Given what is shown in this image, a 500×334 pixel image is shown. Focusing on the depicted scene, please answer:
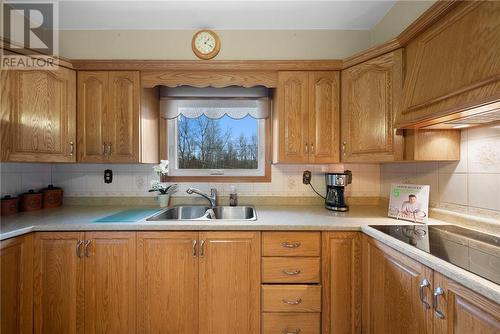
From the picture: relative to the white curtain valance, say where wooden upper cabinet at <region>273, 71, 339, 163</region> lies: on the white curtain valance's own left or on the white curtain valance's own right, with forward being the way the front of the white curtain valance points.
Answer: on the white curtain valance's own left

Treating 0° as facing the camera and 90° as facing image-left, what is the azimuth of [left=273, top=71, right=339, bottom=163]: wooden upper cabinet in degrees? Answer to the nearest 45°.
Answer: approximately 0°

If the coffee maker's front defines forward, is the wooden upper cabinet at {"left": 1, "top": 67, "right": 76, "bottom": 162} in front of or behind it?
in front

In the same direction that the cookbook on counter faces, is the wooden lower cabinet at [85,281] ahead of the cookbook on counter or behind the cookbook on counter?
ahead

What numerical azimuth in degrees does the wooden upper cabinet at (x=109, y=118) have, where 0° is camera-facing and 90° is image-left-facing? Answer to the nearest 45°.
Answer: approximately 0°

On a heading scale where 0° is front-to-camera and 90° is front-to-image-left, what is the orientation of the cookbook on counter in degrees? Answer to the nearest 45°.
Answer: approximately 45°

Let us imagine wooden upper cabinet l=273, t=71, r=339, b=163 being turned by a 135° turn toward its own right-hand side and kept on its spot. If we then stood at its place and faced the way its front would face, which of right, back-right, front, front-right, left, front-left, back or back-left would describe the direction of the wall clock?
front-left

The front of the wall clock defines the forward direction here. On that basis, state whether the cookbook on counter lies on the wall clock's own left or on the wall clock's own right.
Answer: on the wall clock's own left

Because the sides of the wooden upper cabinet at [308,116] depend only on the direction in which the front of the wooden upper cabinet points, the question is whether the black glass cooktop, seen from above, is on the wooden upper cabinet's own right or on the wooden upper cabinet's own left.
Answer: on the wooden upper cabinet's own left
